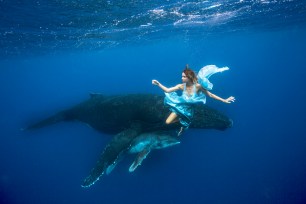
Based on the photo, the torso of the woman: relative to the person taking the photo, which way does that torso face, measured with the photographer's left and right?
facing the viewer and to the left of the viewer

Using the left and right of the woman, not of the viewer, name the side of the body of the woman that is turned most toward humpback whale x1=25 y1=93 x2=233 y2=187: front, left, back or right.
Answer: right

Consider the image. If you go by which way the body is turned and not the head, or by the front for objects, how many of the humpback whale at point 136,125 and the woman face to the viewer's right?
1

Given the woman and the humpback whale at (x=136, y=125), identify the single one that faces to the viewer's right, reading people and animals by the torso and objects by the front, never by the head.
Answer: the humpback whale

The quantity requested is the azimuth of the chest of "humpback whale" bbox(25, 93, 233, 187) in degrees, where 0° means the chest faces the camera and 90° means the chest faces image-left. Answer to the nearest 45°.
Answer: approximately 270°

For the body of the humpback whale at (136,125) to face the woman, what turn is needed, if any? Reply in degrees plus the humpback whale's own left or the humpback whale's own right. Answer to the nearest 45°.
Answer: approximately 45° to the humpback whale's own right
